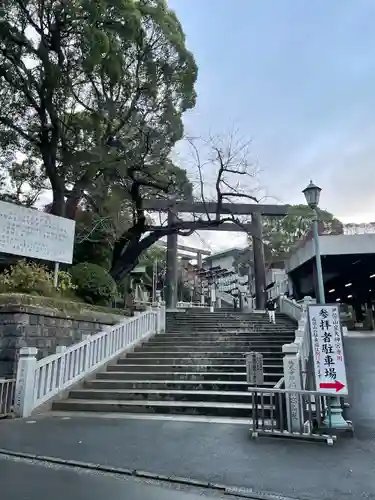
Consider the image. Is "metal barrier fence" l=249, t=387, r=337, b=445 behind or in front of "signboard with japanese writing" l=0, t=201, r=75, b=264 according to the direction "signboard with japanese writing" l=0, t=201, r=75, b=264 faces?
in front

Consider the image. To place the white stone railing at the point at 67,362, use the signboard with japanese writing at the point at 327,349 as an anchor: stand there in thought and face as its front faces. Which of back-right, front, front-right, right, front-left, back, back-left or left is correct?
right

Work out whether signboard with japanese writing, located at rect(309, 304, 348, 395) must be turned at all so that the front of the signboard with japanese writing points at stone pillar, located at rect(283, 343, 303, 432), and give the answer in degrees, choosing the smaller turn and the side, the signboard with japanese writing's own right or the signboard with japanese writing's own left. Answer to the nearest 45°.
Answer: approximately 90° to the signboard with japanese writing's own right

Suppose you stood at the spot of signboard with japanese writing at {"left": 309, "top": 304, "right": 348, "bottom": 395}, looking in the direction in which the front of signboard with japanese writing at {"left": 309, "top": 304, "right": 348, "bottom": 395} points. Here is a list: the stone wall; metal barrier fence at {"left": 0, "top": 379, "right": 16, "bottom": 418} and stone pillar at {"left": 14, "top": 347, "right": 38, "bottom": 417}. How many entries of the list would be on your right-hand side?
3

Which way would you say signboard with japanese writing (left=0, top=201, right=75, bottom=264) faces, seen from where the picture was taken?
facing the viewer and to the right of the viewer

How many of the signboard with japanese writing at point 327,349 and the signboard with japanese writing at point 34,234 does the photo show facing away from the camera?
0

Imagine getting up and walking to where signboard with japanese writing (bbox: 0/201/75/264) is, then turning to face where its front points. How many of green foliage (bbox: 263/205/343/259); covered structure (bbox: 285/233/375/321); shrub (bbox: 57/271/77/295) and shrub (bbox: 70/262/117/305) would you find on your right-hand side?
0

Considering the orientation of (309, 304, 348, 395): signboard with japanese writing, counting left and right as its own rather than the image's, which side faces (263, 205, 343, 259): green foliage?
back

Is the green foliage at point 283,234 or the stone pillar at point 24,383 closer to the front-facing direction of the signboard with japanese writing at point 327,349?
the stone pillar

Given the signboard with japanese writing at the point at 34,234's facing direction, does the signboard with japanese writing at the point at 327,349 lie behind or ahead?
ahead

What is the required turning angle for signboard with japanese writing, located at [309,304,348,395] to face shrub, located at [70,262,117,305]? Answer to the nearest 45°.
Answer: approximately 135° to its right

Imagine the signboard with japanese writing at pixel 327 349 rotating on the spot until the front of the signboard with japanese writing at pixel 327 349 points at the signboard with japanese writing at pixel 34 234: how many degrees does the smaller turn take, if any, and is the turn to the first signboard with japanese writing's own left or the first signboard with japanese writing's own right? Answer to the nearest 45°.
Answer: approximately 90° to the first signboard with japanese writing's own right

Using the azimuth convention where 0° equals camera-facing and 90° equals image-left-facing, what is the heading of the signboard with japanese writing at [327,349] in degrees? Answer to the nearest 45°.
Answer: approximately 0°

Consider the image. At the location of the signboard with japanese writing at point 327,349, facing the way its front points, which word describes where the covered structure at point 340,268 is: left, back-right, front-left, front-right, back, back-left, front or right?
back

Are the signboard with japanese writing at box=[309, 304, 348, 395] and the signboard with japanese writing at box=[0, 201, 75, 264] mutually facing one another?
no
